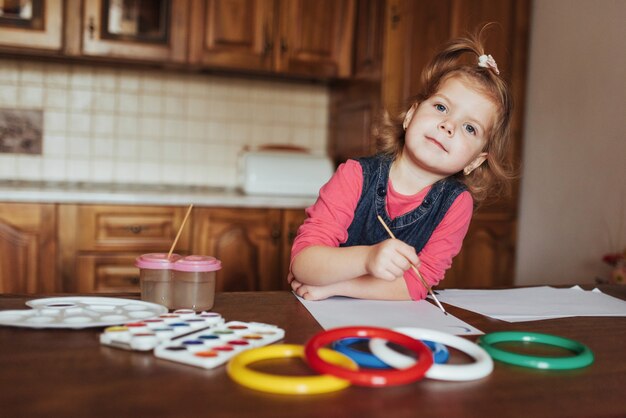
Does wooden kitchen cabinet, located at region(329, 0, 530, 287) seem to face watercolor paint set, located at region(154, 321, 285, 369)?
yes

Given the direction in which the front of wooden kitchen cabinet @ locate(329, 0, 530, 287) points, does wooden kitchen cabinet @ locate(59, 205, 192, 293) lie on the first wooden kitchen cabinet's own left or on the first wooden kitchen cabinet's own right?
on the first wooden kitchen cabinet's own right

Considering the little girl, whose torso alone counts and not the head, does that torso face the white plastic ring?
yes

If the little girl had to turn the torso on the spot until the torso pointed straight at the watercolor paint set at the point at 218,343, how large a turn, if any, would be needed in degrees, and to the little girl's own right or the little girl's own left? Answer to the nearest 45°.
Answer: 0° — they already face it

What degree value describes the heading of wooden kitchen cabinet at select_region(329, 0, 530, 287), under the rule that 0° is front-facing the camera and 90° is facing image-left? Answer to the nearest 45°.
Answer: approximately 0°

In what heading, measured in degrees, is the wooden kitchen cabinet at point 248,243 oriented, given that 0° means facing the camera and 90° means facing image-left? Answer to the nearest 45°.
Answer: approximately 0°
